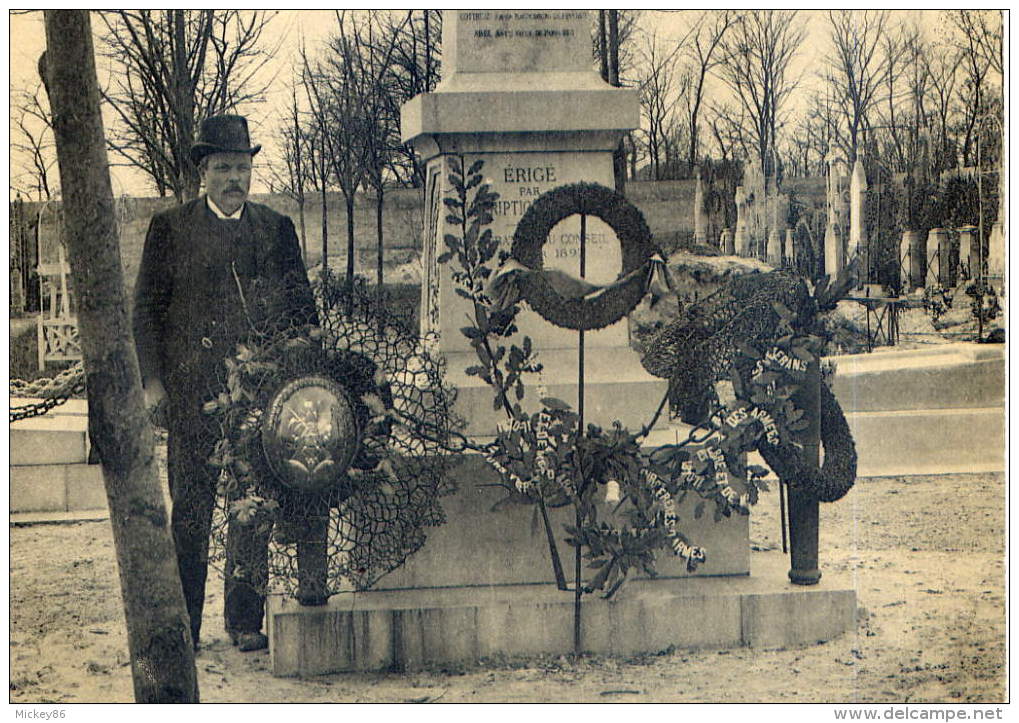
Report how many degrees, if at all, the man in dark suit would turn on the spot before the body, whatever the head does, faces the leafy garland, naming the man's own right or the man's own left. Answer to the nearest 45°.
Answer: approximately 90° to the man's own left

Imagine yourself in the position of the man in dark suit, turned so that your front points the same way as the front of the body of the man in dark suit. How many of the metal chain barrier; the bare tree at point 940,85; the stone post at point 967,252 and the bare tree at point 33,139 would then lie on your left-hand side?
2

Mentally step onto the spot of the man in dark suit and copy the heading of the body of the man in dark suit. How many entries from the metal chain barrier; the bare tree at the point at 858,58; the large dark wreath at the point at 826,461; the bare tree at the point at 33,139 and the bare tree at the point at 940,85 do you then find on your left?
3

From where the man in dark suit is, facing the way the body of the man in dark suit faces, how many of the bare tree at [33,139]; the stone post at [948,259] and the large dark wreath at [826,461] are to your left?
2

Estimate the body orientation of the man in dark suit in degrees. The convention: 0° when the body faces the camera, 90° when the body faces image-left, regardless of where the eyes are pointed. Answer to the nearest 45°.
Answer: approximately 0°

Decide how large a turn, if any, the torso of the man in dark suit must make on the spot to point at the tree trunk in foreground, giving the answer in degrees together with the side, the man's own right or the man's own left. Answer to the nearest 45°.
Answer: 0° — they already face it

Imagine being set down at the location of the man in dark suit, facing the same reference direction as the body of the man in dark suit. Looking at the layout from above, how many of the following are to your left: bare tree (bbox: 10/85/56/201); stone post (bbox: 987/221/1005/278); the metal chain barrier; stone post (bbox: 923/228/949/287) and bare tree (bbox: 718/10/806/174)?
3

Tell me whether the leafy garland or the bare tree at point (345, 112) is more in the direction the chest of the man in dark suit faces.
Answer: the leafy garland
